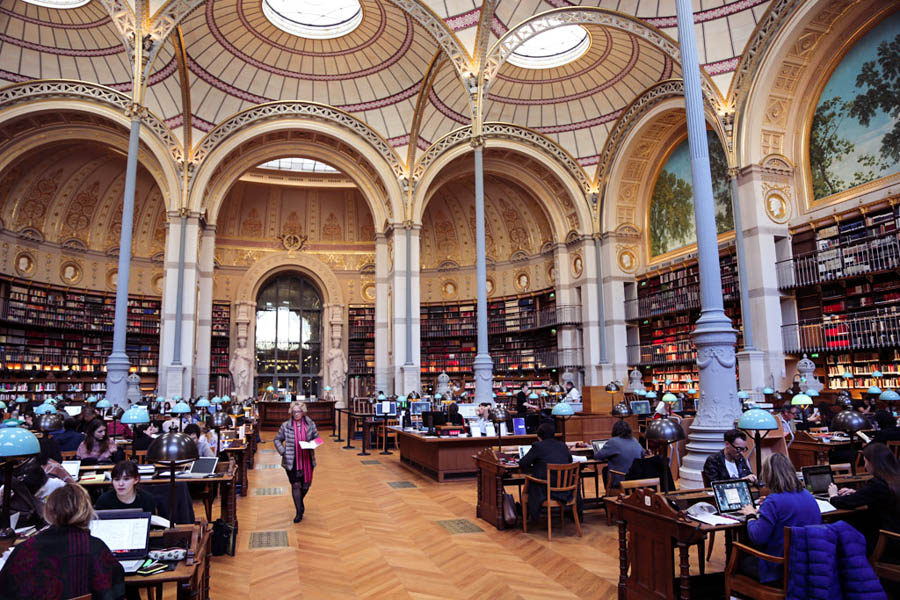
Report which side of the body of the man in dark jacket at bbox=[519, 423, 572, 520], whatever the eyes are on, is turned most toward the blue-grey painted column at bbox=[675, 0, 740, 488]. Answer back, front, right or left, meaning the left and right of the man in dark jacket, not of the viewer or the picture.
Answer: right

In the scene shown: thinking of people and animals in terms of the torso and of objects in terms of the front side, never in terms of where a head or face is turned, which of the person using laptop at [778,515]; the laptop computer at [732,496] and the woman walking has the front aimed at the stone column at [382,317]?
the person using laptop

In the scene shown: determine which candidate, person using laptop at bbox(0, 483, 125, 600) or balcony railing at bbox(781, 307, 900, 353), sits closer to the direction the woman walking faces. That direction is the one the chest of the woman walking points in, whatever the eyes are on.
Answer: the person using laptop

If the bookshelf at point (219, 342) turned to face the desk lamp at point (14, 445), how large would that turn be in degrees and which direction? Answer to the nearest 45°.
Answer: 0° — it already faces it

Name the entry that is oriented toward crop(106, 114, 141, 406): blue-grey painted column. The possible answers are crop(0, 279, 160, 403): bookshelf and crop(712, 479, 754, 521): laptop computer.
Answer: the bookshelf

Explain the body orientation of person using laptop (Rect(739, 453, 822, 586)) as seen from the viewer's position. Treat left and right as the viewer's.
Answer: facing away from the viewer and to the left of the viewer

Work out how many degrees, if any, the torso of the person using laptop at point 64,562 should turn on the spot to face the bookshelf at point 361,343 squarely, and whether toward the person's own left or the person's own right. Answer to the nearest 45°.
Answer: approximately 45° to the person's own right

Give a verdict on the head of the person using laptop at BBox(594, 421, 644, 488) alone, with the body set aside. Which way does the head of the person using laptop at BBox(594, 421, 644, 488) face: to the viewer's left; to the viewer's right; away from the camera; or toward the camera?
away from the camera

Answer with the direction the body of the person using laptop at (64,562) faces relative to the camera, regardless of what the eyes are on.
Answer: away from the camera

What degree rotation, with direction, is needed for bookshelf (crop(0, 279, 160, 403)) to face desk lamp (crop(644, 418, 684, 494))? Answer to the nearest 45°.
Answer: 0° — it already faces it

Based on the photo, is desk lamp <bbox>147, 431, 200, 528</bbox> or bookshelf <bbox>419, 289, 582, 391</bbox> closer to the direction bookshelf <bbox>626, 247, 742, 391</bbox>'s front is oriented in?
the desk lamp

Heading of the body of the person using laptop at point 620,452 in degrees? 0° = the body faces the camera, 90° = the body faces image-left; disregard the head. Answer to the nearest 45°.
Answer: approximately 135°

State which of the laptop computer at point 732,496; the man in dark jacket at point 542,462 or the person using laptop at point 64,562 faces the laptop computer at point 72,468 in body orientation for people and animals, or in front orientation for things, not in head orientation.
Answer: the person using laptop

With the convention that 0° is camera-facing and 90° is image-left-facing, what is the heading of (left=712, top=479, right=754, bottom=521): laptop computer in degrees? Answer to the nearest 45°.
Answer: approximately 315°
